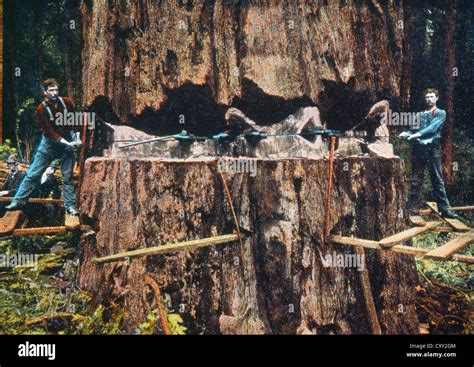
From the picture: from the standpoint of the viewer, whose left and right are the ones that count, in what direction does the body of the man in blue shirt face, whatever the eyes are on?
facing the viewer and to the left of the viewer

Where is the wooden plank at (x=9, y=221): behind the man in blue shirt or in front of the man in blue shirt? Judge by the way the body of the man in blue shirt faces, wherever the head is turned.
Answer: in front

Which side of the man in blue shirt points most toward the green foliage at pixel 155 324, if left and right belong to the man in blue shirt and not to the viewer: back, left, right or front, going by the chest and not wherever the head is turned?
front

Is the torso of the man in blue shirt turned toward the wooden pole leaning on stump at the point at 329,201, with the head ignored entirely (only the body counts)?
yes
